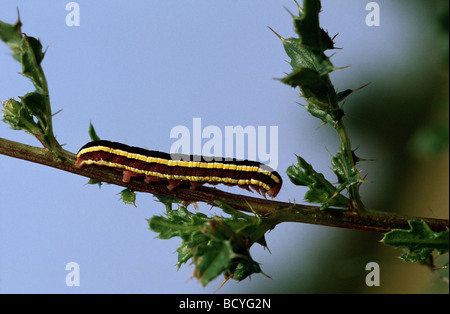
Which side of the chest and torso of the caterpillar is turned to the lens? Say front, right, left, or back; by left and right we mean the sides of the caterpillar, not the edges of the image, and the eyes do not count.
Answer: right
